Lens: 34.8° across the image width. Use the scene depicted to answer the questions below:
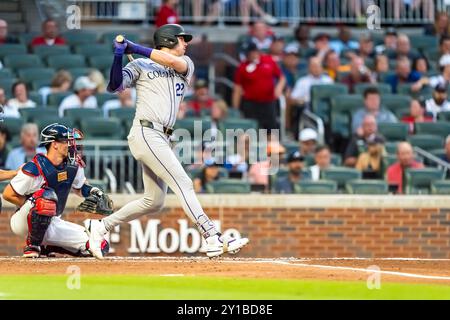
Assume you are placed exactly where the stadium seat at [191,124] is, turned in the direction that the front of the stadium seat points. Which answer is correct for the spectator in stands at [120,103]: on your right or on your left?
on your right

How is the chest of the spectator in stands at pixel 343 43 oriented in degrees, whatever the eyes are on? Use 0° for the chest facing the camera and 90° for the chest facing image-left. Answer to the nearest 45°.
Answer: approximately 0°

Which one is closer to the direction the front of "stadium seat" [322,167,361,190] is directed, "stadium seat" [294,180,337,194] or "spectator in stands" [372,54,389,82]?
the stadium seat

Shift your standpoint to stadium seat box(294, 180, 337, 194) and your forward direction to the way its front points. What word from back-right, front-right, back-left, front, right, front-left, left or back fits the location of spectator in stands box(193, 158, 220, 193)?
right

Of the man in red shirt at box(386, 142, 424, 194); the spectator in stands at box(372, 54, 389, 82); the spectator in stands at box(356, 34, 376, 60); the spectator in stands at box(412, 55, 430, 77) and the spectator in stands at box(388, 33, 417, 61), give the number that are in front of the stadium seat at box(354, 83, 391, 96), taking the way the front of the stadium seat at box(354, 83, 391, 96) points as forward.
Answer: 1

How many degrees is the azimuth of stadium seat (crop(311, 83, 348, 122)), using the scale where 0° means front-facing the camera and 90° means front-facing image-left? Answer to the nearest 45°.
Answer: approximately 0°

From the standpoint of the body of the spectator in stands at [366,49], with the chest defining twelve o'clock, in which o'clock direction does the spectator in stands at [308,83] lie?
the spectator in stands at [308,83] is roughly at 1 o'clock from the spectator in stands at [366,49].

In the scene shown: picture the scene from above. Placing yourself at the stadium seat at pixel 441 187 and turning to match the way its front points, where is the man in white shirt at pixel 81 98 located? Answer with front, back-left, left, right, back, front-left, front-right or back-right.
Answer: right

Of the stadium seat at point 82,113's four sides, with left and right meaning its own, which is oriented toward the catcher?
front

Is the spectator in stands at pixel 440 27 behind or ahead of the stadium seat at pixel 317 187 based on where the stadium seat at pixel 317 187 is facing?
behind
